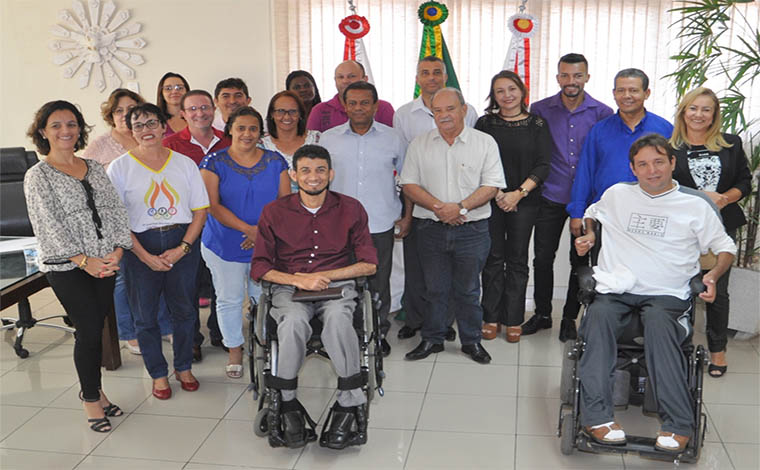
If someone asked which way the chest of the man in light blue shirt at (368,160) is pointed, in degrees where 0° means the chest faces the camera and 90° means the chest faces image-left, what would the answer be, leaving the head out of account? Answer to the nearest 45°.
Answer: approximately 0°

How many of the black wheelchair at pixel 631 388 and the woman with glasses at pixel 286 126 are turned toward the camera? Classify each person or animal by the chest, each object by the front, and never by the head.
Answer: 2

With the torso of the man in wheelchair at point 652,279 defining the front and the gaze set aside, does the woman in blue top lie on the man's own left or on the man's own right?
on the man's own right

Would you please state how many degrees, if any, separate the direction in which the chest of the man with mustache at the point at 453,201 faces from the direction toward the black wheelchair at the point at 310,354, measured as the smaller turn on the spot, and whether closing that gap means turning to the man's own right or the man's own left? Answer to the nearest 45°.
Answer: approximately 45° to the man's own right
